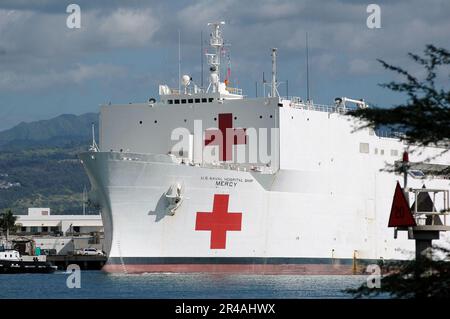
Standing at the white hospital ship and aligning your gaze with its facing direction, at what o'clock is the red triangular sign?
The red triangular sign is roughly at 10 o'clock from the white hospital ship.

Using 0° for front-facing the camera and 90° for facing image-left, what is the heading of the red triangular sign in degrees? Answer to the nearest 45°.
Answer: approximately 45°

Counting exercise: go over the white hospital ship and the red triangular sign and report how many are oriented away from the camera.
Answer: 0

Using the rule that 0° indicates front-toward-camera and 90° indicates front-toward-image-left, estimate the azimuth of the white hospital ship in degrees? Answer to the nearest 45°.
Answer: approximately 45°

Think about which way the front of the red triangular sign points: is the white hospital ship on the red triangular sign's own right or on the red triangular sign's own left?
on the red triangular sign's own right
